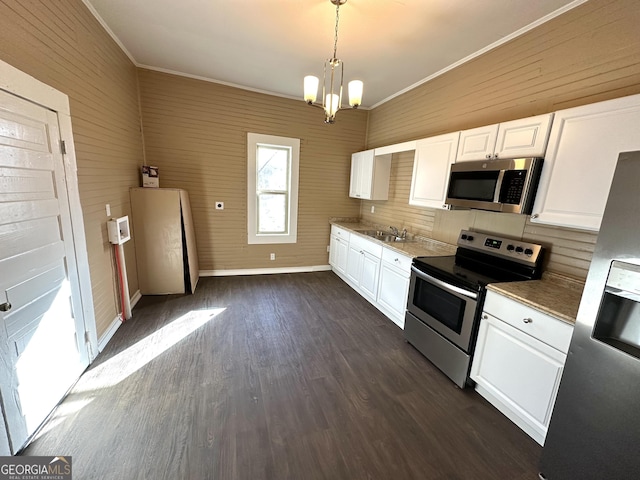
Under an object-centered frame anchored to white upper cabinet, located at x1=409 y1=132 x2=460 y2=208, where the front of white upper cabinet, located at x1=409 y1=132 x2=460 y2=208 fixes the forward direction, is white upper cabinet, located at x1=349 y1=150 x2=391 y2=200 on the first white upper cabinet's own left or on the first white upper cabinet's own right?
on the first white upper cabinet's own right

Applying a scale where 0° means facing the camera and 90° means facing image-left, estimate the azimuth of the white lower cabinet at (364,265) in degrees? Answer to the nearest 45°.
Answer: approximately 45°

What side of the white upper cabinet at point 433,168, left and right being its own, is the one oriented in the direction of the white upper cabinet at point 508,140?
left

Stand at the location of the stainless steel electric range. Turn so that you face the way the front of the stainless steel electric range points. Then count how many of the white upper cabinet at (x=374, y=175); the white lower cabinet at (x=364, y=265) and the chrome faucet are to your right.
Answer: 3

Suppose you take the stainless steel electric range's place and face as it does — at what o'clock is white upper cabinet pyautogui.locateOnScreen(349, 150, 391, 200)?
The white upper cabinet is roughly at 3 o'clock from the stainless steel electric range.

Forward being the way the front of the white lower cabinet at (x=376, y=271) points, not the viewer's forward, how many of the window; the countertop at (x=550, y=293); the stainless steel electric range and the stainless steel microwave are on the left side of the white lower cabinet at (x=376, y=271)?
3

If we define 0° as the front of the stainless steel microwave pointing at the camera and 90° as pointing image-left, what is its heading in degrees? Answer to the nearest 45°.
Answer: approximately 45°

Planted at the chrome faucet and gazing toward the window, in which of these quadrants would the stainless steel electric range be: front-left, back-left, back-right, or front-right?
back-left

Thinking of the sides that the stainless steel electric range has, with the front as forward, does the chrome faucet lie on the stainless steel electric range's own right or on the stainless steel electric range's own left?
on the stainless steel electric range's own right

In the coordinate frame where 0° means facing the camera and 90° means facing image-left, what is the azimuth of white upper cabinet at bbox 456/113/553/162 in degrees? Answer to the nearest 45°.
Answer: approximately 45°

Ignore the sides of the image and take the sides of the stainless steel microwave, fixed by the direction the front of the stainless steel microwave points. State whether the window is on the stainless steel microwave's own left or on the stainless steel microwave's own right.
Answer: on the stainless steel microwave's own right
